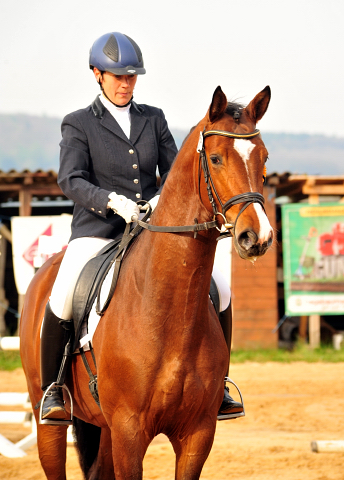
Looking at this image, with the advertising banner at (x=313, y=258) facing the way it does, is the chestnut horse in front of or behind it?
in front

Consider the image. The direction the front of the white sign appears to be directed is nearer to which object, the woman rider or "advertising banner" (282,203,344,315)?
the woman rider

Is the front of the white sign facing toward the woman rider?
yes

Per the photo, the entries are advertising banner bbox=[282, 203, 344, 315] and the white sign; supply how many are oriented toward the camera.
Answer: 2

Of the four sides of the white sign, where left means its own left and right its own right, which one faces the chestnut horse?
front

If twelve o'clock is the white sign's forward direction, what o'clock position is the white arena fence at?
The white arena fence is roughly at 12 o'clock from the white sign.

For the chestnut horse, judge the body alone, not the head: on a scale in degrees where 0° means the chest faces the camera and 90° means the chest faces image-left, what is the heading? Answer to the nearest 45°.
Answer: approximately 315°

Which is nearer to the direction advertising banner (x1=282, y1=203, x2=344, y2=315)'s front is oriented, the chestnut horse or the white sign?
the chestnut horse

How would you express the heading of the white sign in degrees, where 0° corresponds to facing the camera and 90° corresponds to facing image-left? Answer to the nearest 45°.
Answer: approximately 0°

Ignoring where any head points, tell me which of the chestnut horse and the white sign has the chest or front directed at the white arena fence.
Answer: the white sign
